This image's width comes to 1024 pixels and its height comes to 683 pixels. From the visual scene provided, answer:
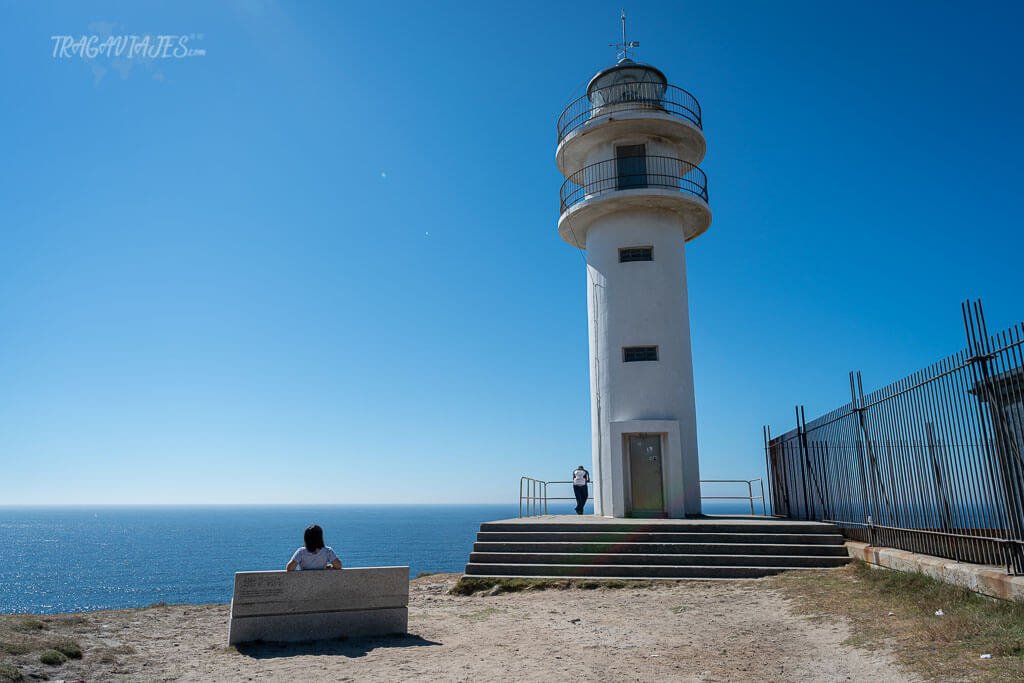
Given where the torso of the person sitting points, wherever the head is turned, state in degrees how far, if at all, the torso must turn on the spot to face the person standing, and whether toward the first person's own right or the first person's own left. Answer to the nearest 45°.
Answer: approximately 45° to the first person's own right

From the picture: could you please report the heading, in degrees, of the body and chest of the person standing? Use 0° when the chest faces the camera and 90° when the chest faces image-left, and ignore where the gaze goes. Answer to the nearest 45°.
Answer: approximately 180°

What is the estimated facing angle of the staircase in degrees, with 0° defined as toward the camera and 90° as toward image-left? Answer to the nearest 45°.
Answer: approximately 0°

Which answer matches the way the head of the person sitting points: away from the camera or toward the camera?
away from the camera

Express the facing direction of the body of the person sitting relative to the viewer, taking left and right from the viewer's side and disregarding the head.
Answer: facing away from the viewer

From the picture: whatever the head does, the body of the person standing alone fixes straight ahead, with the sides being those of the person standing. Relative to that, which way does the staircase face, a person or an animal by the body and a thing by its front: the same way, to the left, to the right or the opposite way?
the opposite way

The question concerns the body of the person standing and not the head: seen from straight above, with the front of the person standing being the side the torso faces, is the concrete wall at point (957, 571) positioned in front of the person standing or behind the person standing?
behind

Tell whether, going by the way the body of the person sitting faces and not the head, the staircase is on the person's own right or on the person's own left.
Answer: on the person's own right

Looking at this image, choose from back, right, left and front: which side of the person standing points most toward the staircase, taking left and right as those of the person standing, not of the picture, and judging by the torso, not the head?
back

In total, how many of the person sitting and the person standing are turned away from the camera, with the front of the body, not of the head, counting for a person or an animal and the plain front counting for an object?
2
